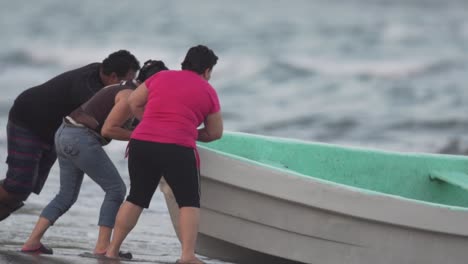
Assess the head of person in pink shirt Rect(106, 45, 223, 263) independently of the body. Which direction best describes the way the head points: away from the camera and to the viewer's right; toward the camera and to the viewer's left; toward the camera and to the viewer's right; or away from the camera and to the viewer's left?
away from the camera and to the viewer's right

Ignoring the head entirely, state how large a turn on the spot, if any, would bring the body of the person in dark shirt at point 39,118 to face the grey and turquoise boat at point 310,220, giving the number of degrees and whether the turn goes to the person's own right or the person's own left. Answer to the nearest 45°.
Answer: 0° — they already face it

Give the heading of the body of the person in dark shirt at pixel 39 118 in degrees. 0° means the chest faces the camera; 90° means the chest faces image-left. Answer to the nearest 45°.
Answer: approximately 270°

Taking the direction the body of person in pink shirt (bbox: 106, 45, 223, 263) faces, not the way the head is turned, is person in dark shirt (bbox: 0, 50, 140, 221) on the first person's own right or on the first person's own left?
on the first person's own left

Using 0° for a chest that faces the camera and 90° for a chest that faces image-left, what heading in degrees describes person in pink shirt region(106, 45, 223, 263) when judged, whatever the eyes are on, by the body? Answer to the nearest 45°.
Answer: approximately 225°
